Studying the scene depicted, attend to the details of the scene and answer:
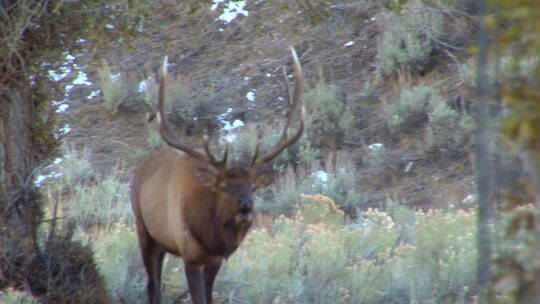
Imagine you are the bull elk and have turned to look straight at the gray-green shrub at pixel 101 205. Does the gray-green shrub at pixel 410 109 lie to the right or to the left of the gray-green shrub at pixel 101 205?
right

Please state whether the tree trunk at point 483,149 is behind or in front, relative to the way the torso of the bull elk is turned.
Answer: in front

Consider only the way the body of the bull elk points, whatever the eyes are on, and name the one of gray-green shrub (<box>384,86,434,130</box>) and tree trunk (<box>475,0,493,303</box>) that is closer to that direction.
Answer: the tree trunk

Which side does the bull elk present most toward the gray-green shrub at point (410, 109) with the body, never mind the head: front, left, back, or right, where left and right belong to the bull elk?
left

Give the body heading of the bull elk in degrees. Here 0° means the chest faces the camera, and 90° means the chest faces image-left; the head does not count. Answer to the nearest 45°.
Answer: approximately 315°

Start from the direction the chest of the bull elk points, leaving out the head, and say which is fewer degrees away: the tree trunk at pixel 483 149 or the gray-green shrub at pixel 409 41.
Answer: the tree trunk

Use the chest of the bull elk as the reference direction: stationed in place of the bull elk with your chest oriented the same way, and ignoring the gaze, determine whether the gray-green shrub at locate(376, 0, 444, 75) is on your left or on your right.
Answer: on your left
